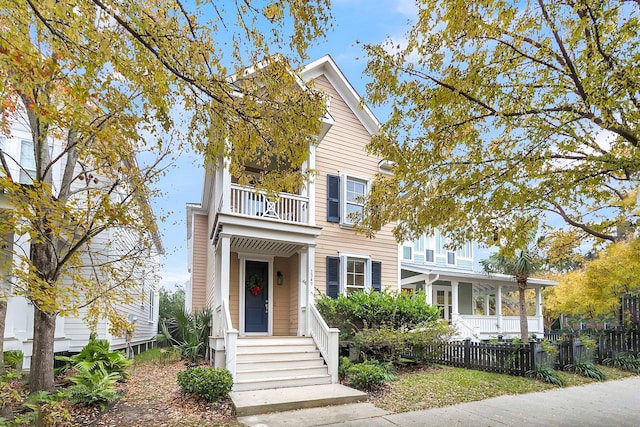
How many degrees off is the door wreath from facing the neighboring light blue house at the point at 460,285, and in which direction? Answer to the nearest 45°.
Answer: approximately 135° to its left

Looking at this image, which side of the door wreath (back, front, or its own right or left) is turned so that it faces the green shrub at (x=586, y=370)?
left

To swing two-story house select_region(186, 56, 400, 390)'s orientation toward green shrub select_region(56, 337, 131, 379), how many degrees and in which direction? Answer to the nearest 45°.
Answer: approximately 45° to its right

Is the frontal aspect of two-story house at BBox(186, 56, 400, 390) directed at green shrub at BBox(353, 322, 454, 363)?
no

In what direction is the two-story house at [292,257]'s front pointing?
toward the camera

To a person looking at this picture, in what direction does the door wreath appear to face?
facing the viewer

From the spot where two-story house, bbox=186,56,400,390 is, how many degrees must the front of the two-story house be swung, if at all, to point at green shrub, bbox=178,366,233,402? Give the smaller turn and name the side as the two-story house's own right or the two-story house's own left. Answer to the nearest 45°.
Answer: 0° — it already faces it

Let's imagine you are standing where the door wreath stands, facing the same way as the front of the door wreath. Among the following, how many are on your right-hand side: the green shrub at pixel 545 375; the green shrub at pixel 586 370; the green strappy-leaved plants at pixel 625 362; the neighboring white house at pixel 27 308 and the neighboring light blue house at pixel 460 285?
1

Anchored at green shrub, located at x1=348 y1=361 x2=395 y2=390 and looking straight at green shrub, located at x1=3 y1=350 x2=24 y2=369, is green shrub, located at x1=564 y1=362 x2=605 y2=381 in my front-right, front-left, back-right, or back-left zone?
back-right

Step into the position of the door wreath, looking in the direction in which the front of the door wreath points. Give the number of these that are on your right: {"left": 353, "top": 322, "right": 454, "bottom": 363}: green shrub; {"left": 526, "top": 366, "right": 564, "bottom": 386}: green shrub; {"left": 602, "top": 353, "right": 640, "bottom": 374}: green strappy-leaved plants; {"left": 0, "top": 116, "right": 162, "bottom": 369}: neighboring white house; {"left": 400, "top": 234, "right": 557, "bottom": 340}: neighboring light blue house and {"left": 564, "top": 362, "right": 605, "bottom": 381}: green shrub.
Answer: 1

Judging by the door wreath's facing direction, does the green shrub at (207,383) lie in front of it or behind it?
in front

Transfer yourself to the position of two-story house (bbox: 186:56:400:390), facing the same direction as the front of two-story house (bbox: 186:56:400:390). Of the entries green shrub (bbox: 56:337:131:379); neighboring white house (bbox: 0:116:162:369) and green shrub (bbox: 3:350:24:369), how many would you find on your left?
0
